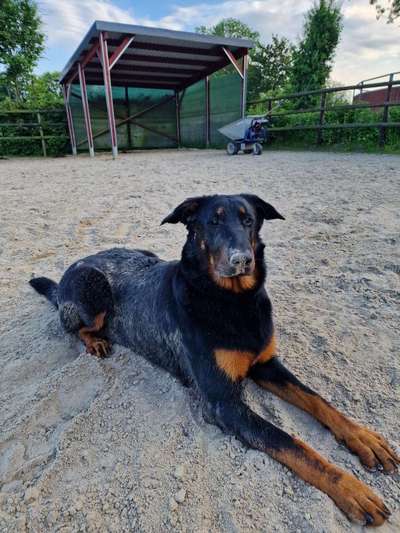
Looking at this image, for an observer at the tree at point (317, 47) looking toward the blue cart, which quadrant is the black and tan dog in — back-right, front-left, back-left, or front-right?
front-left

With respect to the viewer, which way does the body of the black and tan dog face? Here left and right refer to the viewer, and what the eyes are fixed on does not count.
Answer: facing the viewer and to the right of the viewer

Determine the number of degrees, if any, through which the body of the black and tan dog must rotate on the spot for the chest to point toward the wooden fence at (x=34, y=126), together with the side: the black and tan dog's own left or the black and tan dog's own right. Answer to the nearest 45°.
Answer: approximately 180°

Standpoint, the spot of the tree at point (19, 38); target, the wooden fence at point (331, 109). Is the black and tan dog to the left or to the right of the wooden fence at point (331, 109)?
right

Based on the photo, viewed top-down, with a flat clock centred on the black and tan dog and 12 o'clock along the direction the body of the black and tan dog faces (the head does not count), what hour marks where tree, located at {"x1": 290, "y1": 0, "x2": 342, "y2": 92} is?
The tree is roughly at 8 o'clock from the black and tan dog.

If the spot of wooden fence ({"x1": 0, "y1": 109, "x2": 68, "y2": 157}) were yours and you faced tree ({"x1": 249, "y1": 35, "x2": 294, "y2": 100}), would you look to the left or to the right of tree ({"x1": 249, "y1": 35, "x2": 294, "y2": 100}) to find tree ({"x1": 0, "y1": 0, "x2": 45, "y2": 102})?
left

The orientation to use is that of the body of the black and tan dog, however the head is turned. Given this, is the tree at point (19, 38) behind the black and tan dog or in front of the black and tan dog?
behind

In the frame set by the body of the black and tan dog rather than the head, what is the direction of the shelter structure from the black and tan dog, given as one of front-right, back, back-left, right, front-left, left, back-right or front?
back-left

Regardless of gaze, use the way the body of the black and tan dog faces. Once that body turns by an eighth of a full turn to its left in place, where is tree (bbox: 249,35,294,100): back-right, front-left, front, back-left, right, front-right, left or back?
left

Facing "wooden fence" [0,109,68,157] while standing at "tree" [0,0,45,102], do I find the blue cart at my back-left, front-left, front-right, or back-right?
front-left

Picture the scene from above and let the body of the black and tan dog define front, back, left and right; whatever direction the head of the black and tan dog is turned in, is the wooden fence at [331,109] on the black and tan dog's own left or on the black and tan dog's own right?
on the black and tan dog's own left

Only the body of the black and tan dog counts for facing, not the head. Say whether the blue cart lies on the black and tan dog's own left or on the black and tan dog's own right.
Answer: on the black and tan dog's own left
